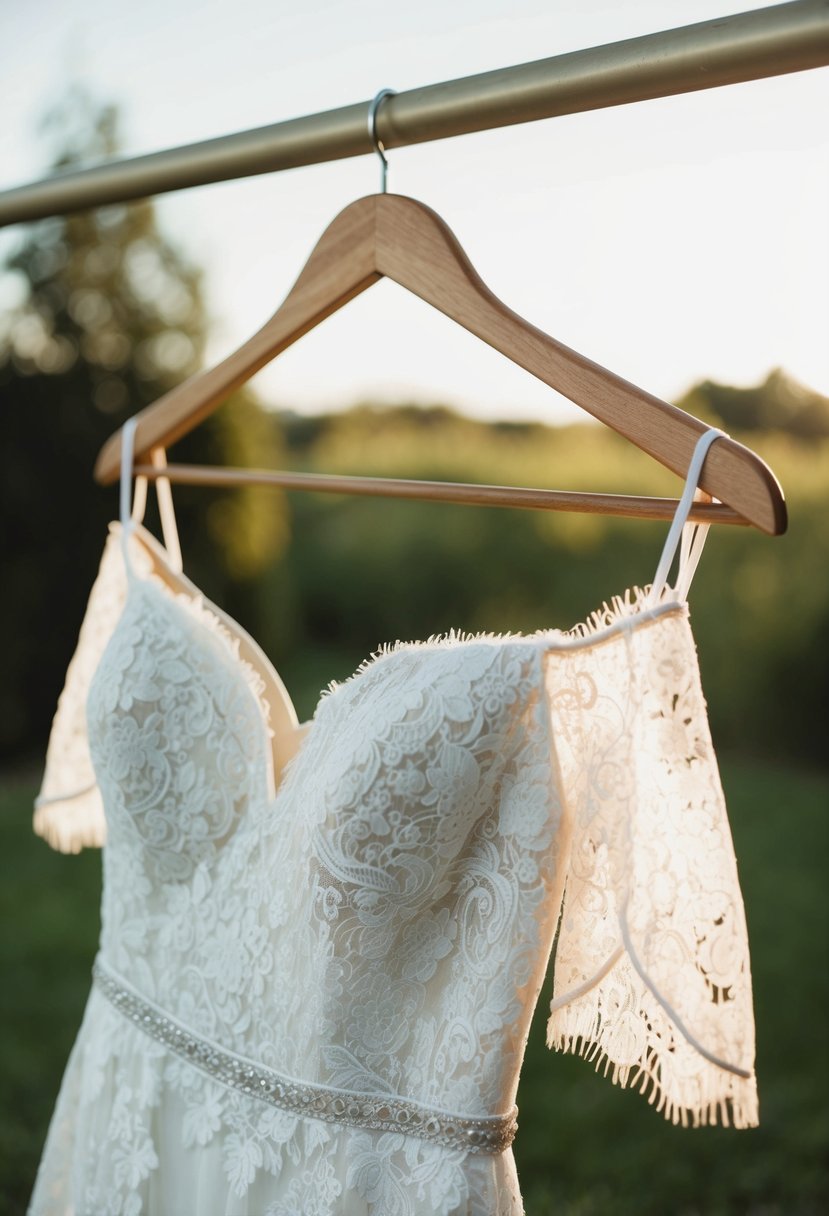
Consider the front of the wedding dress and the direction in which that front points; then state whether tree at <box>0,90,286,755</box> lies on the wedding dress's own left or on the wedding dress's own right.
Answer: on the wedding dress's own right

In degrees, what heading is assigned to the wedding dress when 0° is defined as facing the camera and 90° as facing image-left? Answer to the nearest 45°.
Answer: approximately 45°
